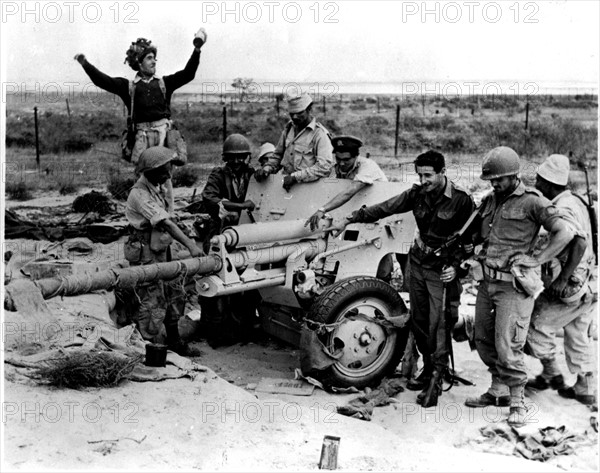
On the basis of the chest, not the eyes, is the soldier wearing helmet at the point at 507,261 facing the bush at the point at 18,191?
no

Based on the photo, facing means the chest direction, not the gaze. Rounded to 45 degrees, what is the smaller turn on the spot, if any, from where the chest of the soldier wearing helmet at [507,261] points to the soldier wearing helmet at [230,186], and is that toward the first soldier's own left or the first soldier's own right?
approximately 90° to the first soldier's own right

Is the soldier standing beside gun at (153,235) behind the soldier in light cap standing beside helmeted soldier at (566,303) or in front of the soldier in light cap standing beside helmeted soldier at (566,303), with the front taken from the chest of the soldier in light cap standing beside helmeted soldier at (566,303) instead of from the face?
in front

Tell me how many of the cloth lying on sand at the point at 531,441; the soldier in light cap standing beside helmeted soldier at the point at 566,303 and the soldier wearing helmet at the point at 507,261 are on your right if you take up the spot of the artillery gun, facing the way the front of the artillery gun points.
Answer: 0

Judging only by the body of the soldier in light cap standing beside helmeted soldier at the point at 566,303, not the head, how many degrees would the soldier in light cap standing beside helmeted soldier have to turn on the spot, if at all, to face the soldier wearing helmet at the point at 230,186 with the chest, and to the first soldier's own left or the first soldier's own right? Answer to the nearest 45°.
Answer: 0° — they already face them

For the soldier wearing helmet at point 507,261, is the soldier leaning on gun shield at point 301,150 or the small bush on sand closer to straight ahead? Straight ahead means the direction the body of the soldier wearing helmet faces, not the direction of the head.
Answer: the small bush on sand

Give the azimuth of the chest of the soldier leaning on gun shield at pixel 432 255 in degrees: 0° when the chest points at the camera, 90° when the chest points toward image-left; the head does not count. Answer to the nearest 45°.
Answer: approximately 45°

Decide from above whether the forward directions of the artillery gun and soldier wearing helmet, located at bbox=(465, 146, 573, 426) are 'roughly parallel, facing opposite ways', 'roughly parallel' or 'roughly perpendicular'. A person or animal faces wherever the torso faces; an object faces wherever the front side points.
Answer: roughly parallel

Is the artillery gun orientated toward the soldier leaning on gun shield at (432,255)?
no

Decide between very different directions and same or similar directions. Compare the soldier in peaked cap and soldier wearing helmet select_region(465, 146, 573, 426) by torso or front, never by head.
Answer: same or similar directions

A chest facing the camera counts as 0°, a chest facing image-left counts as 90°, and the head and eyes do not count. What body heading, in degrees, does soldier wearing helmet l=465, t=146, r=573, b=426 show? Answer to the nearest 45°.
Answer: approximately 45°

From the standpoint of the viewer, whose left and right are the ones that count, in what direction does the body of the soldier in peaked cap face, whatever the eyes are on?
facing the viewer and to the left of the viewer

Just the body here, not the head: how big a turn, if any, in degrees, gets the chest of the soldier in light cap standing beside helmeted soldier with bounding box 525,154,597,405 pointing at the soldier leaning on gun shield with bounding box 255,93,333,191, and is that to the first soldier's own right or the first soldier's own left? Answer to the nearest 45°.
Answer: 0° — they already face them

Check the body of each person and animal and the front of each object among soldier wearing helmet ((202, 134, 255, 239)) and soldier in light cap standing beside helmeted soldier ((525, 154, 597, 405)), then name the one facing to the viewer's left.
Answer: the soldier in light cap standing beside helmeted soldier

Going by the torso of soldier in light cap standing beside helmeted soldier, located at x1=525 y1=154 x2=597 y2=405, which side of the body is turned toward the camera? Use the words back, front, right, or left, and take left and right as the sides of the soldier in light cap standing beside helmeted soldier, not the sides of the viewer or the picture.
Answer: left

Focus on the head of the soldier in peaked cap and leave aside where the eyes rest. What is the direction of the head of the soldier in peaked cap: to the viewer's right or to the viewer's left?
to the viewer's left

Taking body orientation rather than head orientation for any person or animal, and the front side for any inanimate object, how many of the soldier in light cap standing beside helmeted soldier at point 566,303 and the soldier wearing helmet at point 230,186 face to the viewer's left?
1

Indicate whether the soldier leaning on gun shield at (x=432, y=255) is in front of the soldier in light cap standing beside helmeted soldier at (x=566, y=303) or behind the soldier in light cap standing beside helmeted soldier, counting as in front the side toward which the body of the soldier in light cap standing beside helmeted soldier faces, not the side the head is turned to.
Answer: in front

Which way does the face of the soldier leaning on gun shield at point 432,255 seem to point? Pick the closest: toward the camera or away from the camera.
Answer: toward the camera

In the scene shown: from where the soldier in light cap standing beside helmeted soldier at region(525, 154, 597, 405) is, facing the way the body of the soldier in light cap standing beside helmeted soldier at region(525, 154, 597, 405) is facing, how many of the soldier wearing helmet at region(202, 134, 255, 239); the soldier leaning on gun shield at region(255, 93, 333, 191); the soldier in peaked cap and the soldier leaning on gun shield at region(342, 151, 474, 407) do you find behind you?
0
